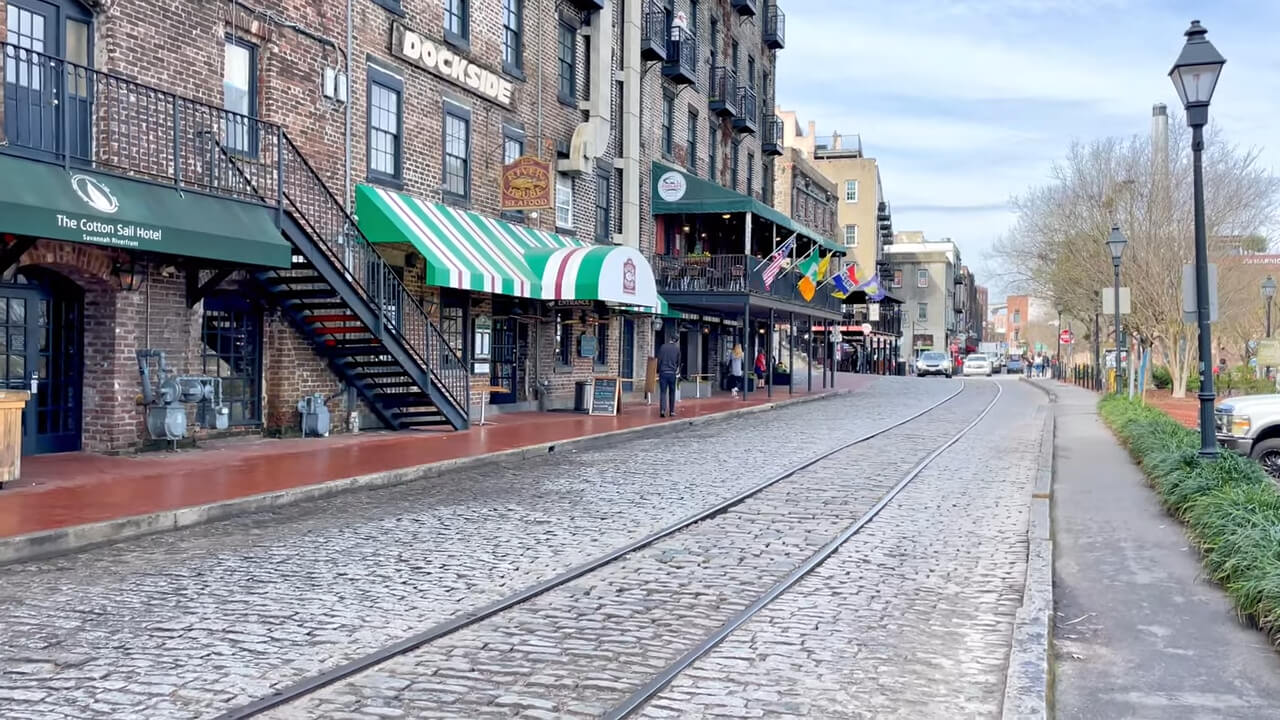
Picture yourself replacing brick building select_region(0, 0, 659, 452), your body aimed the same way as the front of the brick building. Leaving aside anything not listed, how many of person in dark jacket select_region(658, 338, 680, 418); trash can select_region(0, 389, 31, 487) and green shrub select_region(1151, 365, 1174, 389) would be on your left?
2

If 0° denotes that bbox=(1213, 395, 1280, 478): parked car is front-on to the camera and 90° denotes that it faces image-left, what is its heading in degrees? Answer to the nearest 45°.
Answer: approximately 45°

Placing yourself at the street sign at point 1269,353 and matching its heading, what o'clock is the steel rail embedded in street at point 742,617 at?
The steel rail embedded in street is roughly at 12 o'clock from the street sign.

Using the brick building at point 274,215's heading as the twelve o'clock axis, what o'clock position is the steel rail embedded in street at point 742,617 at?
The steel rail embedded in street is roughly at 1 o'clock from the brick building.

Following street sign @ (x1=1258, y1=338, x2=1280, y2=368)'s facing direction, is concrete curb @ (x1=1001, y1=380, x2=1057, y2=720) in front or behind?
in front

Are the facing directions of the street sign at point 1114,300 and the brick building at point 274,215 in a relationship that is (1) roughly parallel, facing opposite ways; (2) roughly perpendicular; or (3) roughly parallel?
roughly perpendicular

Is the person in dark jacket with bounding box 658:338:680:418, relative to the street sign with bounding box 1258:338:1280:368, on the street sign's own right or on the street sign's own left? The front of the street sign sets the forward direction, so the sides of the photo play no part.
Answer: on the street sign's own right

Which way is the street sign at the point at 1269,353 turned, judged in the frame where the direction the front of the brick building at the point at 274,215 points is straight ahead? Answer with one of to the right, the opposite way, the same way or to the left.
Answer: to the right

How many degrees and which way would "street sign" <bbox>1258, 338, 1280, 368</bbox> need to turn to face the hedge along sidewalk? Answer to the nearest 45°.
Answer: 0° — it already faces it

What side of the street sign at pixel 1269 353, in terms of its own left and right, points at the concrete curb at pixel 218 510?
front

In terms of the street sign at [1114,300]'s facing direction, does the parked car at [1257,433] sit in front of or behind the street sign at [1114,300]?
in front
